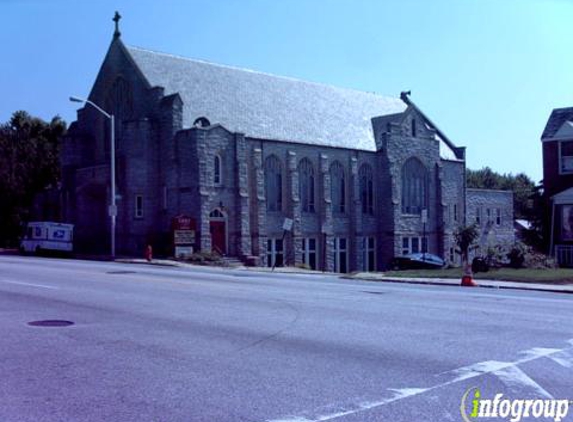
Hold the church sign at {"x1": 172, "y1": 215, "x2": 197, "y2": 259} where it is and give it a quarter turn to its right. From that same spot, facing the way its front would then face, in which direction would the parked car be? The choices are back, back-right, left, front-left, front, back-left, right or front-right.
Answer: back

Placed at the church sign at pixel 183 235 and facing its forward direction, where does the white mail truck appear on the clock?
The white mail truck is roughly at 4 o'clock from the church sign.

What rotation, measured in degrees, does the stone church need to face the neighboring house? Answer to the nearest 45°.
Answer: approximately 135° to its left

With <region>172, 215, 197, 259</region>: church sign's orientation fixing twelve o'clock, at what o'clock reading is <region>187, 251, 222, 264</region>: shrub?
The shrub is roughly at 10 o'clock from the church sign.

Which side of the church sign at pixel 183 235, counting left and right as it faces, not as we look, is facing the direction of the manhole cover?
front

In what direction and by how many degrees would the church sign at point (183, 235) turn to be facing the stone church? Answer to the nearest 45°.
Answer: approximately 180°

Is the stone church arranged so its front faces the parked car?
no

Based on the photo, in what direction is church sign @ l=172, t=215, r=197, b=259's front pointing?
toward the camera

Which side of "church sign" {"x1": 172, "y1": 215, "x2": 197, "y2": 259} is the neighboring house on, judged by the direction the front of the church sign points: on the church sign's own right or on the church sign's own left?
on the church sign's own left

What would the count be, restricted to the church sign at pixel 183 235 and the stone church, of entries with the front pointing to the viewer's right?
0

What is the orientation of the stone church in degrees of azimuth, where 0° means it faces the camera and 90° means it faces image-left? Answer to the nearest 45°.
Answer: approximately 45°
